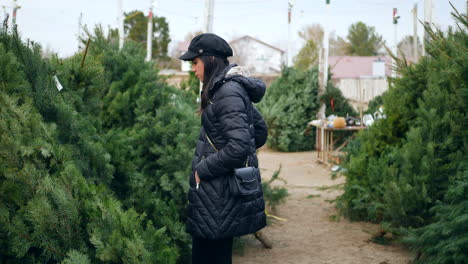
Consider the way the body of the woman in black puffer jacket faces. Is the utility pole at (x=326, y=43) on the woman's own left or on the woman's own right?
on the woman's own right

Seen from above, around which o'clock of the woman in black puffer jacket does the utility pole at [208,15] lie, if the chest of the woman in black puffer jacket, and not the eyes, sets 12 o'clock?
The utility pole is roughly at 3 o'clock from the woman in black puffer jacket.

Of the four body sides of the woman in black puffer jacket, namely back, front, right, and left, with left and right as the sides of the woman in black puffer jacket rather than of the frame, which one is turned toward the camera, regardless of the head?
left

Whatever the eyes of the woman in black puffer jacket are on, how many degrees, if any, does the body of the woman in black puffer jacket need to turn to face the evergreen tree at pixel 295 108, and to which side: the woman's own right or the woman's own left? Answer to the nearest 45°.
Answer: approximately 90° to the woman's own right
